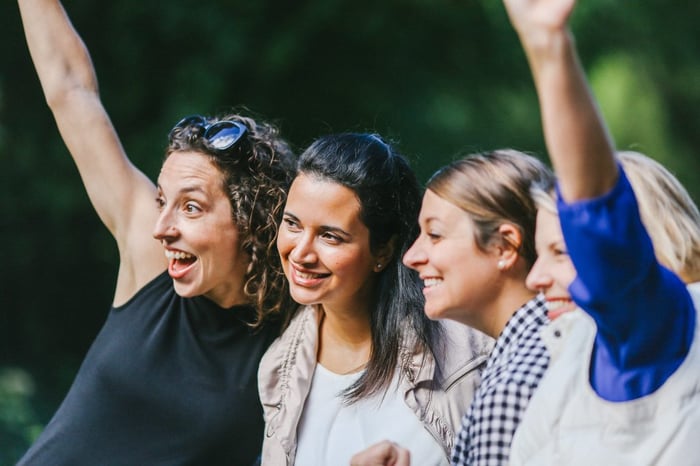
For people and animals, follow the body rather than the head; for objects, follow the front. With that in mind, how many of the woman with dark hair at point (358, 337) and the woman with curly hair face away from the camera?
0

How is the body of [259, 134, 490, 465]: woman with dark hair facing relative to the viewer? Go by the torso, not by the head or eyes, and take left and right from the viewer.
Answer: facing the viewer and to the left of the viewer

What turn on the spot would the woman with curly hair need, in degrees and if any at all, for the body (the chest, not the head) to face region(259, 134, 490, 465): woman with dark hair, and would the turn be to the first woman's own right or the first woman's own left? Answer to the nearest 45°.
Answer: approximately 90° to the first woman's own left

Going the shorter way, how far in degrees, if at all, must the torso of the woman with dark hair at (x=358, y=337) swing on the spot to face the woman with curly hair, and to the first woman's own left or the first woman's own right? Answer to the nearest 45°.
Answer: approximately 45° to the first woman's own right

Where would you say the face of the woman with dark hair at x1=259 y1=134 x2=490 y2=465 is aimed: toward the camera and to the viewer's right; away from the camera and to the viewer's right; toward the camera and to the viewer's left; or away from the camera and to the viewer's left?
toward the camera and to the viewer's left
